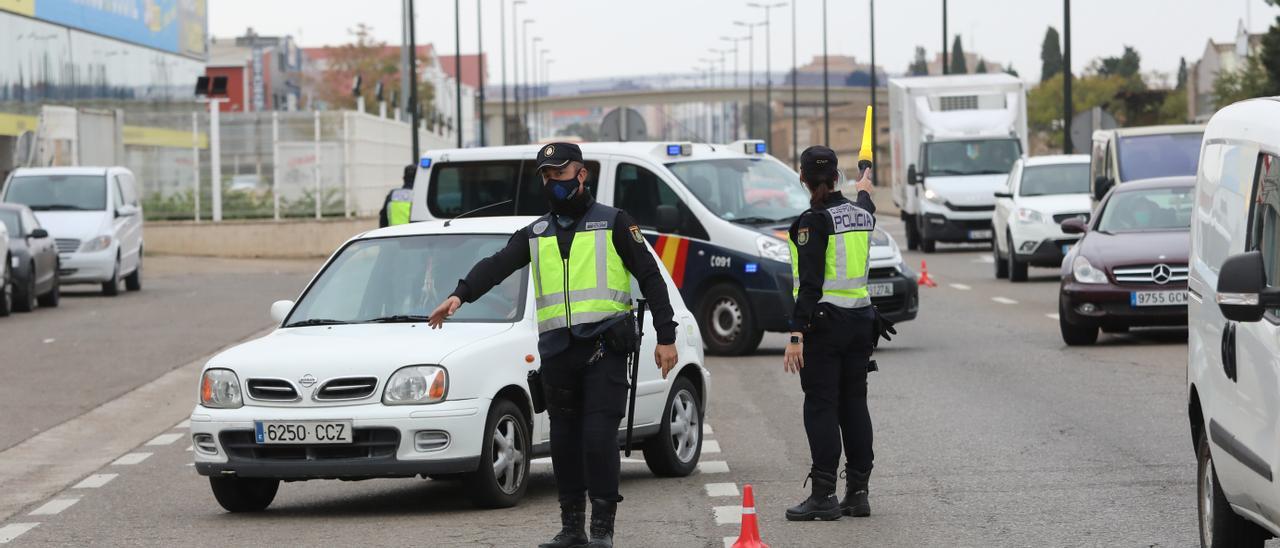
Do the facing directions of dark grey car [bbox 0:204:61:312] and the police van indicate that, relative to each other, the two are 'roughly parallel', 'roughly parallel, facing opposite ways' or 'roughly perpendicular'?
roughly perpendicular

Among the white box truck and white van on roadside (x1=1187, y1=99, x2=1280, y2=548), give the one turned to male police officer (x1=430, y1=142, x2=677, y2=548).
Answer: the white box truck

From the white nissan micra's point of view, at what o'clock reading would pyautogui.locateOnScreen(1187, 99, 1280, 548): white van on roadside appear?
The white van on roadside is roughly at 9 o'clock from the white nissan micra.

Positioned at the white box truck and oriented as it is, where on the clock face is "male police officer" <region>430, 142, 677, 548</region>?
The male police officer is roughly at 12 o'clock from the white box truck.

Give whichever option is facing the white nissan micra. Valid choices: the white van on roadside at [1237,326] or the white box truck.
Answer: the white box truck

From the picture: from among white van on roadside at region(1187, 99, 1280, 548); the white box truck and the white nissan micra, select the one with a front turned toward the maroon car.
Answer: the white box truck

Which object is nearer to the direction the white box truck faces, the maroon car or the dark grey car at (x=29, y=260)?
the maroon car

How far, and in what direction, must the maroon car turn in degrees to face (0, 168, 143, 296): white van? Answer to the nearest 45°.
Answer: approximately 135° to its right

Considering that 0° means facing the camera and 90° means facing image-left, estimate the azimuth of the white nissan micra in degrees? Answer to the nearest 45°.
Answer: approximately 45°

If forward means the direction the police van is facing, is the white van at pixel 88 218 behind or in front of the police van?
behind

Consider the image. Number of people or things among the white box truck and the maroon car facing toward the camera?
2
